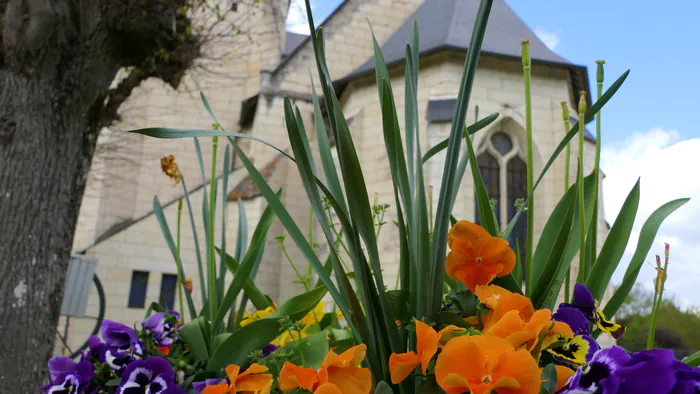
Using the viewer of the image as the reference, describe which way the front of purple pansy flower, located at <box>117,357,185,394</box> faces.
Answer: facing the viewer

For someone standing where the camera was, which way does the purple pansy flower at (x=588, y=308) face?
facing the viewer and to the right of the viewer

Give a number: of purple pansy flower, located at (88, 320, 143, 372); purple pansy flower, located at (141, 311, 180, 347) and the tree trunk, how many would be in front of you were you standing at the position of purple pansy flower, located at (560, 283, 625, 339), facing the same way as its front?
0

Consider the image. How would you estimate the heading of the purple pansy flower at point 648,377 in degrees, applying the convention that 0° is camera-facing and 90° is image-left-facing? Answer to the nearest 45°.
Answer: approximately 45°

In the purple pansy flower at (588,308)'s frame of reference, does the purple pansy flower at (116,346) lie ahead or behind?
behind

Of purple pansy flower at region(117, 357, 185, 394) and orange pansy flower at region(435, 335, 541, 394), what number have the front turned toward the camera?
2

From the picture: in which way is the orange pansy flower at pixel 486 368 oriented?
toward the camera
